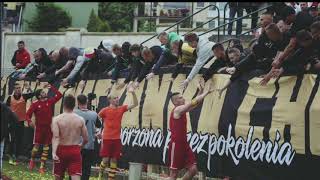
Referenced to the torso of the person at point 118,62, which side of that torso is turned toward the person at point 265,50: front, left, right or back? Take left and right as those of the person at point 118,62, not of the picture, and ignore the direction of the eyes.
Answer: left

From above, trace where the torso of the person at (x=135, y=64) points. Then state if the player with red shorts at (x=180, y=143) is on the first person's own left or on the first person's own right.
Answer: on the first person's own left

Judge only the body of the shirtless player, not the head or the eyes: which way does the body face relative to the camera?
away from the camera

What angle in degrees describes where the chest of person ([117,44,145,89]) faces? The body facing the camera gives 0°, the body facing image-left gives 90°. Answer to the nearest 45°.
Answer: approximately 45°

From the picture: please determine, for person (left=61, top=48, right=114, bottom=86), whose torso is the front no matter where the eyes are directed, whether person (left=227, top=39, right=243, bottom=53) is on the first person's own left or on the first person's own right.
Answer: on the first person's own left
